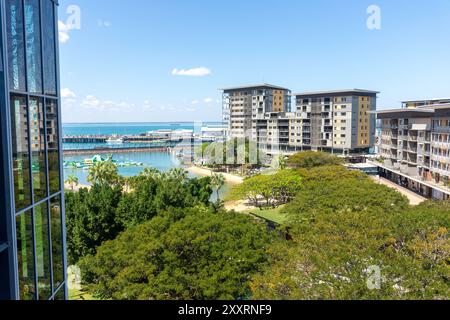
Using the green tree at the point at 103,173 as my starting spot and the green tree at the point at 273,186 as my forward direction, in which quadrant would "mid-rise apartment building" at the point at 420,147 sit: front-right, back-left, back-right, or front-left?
front-left

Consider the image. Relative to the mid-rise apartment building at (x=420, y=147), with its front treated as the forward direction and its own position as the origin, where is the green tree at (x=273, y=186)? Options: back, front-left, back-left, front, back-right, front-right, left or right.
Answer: front

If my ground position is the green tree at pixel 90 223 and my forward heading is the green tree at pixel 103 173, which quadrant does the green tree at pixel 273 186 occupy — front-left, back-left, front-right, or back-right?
front-right

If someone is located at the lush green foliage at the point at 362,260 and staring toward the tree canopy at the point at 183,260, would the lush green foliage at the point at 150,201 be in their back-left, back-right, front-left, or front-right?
front-right

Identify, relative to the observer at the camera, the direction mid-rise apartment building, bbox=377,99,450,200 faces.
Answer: facing the viewer and to the left of the viewer

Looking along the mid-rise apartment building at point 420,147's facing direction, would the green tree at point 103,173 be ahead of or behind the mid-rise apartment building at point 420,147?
ahead

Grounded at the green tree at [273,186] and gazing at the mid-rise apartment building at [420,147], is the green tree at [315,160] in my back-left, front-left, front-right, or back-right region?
front-left

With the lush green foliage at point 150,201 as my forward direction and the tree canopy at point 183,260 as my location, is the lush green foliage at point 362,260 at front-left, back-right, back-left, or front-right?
back-right

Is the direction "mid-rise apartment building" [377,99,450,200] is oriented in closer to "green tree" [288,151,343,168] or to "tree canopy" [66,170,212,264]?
the tree canopy

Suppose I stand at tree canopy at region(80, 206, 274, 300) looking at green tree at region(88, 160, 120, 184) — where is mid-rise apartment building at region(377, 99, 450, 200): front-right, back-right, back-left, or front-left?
front-right

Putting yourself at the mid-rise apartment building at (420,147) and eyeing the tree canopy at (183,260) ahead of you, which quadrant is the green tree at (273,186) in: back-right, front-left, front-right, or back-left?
front-right

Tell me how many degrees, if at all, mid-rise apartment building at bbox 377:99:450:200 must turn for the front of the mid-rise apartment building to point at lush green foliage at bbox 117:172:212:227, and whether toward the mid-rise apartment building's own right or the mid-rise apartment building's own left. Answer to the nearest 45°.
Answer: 0° — it already faces it

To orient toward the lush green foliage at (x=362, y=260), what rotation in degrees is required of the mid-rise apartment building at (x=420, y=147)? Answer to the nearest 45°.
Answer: approximately 45° to its left

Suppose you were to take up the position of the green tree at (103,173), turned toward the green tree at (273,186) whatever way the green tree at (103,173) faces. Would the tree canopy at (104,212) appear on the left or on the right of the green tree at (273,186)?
right

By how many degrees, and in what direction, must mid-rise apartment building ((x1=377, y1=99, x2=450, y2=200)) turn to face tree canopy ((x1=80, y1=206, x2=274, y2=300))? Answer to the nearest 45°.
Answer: approximately 45° to its left

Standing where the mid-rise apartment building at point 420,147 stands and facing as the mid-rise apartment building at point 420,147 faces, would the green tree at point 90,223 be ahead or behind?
ahead
